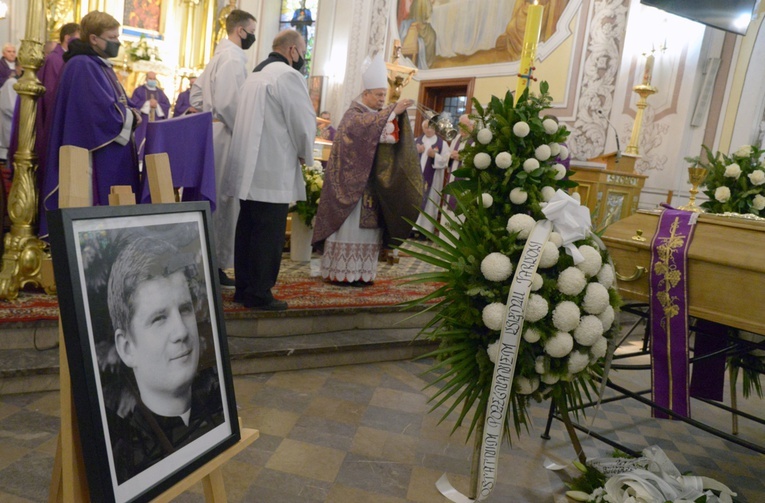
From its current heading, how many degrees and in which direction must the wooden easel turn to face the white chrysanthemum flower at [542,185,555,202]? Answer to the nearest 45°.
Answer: approximately 45° to its left

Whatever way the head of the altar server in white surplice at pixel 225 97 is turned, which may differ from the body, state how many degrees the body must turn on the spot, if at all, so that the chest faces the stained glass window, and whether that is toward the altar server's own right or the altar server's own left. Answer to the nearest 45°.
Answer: approximately 90° to the altar server's own left

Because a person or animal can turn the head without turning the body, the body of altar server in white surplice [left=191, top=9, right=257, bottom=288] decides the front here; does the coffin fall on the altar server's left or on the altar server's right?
on the altar server's right

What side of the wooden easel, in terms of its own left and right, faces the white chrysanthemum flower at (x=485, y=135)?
left

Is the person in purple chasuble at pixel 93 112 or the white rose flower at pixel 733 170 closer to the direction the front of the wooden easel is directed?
the white rose flower

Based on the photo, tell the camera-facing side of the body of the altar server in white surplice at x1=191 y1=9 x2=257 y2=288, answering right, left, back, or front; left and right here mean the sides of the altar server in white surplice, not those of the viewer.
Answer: right

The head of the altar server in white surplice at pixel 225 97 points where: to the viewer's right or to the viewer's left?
to the viewer's right

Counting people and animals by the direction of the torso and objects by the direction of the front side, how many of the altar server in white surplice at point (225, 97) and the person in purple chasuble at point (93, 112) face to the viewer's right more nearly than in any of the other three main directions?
2

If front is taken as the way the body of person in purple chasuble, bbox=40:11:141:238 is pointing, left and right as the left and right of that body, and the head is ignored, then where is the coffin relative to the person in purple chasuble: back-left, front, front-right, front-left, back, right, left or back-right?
front-right
